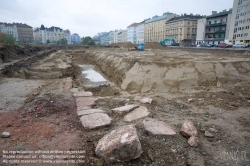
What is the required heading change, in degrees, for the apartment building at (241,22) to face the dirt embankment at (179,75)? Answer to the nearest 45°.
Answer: approximately 45° to its left

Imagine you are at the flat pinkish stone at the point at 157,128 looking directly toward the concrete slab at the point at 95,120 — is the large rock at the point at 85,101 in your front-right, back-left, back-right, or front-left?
front-right

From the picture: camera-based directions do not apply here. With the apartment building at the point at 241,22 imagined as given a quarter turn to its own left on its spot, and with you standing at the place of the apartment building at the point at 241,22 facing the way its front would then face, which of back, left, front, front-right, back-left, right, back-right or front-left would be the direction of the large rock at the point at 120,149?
front-right

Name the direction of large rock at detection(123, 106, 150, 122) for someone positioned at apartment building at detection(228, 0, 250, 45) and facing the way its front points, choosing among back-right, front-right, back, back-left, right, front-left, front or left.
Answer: front-left

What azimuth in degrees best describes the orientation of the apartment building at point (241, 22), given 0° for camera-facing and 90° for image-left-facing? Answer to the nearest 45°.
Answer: approximately 45°

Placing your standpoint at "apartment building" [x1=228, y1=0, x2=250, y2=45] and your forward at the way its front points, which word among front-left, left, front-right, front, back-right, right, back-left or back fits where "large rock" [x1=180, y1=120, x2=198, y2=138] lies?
front-left

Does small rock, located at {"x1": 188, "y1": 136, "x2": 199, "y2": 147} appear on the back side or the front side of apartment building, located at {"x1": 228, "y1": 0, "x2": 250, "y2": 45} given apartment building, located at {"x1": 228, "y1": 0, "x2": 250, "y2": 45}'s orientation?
on the front side

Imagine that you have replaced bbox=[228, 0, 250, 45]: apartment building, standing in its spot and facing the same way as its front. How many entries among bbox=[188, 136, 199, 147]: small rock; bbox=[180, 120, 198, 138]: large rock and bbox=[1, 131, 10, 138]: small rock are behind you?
0

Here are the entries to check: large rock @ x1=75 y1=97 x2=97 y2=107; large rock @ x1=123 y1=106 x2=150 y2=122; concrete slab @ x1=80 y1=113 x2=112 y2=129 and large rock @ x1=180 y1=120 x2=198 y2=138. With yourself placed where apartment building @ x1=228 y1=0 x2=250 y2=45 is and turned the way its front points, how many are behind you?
0

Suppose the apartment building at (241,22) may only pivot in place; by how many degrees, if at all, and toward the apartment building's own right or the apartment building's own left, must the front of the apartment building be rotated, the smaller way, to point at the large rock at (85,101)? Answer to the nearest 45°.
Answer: approximately 45° to the apartment building's own left
